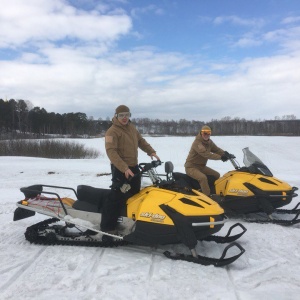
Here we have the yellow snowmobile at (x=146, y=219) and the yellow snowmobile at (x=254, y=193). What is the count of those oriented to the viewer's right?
2

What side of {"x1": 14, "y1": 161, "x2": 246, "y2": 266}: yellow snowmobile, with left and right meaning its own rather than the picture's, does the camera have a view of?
right

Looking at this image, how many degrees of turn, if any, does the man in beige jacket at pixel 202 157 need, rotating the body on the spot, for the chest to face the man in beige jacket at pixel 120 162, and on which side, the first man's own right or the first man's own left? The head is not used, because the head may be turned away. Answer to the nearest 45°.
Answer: approximately 90° to the first man's own right

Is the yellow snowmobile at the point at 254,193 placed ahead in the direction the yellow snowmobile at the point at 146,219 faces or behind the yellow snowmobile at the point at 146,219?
ahead

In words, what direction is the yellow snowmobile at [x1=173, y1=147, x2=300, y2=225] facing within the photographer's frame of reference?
facing to the right of the viewer

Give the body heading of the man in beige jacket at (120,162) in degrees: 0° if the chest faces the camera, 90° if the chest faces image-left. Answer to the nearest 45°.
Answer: approximately 315°

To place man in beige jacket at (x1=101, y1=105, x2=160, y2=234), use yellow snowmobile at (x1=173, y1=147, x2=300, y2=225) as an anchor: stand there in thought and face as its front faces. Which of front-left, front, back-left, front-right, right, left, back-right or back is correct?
back-right

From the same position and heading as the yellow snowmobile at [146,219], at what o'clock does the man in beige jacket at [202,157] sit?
The man in beige jacket is roughly at 10 o'clock from the yellow snowmobile.

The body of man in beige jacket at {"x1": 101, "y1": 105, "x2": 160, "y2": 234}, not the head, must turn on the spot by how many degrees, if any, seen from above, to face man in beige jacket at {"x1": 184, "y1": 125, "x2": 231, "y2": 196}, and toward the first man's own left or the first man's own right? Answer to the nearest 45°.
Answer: approximately 90° to the first man's own left
